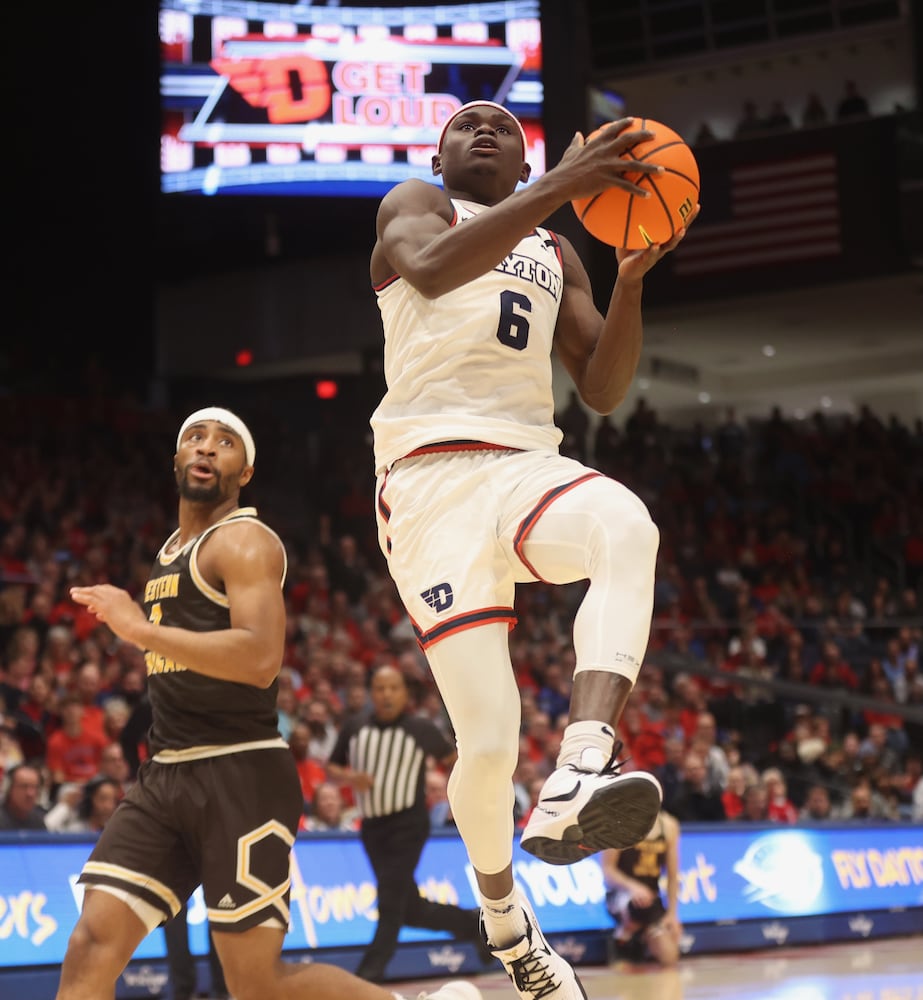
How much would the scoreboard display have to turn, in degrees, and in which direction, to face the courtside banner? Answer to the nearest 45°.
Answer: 0° — it already faces it

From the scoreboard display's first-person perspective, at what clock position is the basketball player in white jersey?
The basketball player in white jersey is roughly at 12 o'clock from the scoreboard display.

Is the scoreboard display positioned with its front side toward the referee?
yes

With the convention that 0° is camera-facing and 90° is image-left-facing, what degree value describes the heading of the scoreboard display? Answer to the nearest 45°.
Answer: approximately 0°

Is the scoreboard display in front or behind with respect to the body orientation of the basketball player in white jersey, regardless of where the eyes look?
behind

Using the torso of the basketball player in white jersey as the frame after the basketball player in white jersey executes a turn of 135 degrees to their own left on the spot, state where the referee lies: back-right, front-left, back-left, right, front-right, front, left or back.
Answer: front
